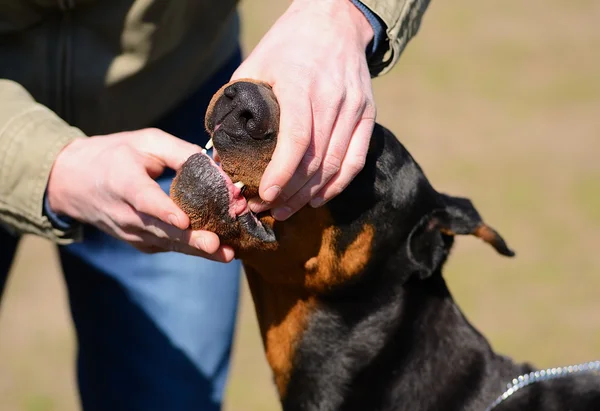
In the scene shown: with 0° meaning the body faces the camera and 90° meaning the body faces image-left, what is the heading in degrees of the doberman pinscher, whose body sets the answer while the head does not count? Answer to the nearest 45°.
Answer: approximately 90°
